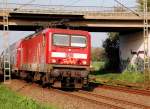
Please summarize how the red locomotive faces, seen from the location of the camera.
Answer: facing the viewer and to the right of the viewer
